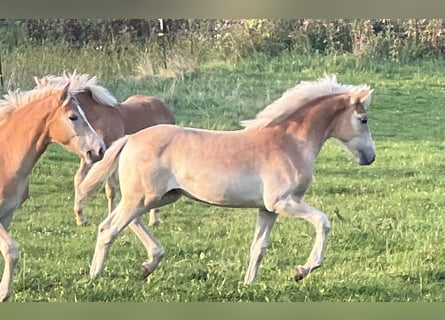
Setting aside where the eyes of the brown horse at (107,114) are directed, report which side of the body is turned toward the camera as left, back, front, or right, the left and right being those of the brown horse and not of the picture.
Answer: left

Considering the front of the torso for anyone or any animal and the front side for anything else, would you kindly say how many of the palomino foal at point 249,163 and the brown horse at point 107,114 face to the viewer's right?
1

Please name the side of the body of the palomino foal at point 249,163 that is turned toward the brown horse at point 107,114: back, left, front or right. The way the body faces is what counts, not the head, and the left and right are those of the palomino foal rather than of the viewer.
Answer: back

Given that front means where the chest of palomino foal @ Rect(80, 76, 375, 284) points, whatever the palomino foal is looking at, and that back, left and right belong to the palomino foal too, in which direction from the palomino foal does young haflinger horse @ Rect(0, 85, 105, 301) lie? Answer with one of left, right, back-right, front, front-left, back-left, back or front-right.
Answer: back

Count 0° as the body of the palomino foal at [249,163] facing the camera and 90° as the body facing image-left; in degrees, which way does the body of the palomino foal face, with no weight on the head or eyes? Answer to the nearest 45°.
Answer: approximately 270°

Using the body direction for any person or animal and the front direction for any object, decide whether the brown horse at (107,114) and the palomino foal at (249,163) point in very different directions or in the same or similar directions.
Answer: very different directions

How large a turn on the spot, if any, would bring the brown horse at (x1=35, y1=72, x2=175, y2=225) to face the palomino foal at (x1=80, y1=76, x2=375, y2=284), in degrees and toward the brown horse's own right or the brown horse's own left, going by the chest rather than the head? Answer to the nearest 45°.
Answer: approximately 135° to the brown horse's own left

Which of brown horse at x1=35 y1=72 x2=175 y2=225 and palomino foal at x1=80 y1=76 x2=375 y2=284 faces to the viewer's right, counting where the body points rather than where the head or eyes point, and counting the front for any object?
the palomino foal
